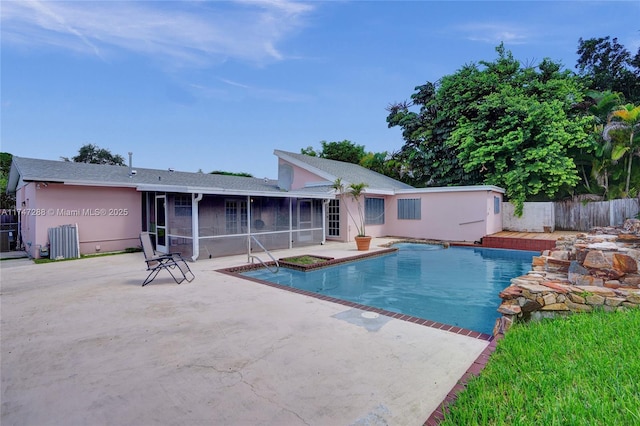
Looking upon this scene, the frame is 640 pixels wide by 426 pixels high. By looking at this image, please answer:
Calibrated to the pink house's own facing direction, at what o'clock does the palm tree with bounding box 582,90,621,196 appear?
The palm tree is roughly at 3 o'clock from the pink house.

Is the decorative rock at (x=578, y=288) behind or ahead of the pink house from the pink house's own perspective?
behind

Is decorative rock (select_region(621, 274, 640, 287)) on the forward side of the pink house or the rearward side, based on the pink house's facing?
on the rearward side

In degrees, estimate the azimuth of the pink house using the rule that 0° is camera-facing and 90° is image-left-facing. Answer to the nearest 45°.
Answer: approximately 180°

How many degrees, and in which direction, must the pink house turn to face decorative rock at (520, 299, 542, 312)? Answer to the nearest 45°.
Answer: approximately 135° to its right

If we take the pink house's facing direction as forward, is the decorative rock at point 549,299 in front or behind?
behind
